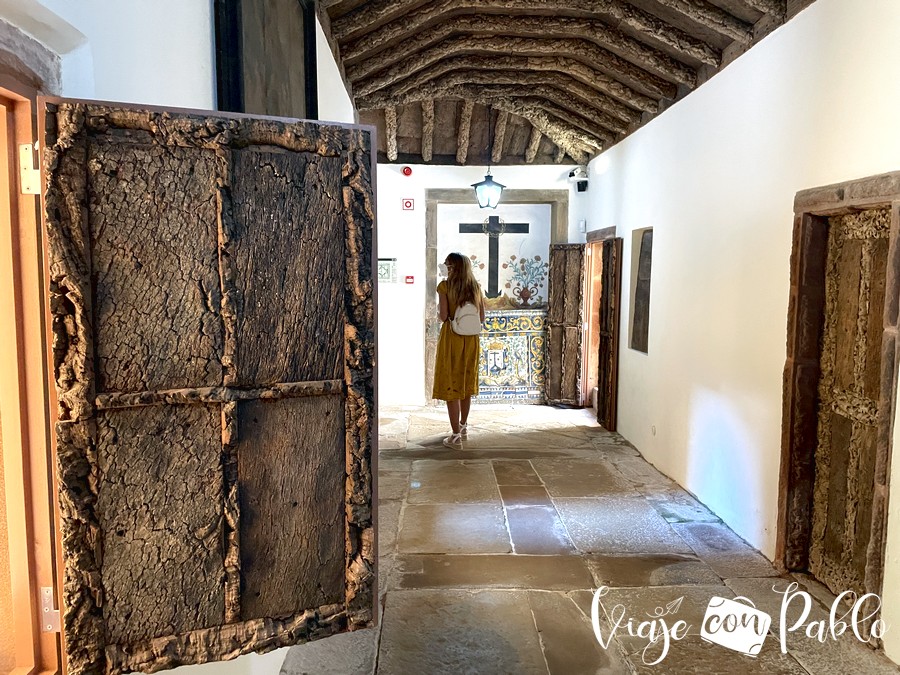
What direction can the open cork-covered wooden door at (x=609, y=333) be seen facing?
to the viewer's left

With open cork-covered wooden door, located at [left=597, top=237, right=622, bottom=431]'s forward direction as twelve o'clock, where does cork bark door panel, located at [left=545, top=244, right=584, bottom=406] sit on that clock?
The cork bark door panel is roughly at 2 o'clock from the open cork-covered wooden door.

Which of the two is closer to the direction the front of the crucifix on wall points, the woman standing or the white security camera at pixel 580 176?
the woman standing

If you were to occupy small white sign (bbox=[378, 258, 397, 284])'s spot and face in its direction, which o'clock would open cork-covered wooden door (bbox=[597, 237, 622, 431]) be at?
The open cork-covered wooden door is roughly at 10 o'clock from the small white sign.

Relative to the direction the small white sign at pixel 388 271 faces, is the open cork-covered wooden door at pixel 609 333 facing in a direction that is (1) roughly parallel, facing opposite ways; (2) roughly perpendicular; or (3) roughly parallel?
roughly perpendicular

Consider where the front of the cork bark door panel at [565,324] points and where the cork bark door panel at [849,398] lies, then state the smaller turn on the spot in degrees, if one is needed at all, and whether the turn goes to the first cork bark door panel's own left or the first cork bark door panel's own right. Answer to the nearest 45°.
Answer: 0° — it already faces it

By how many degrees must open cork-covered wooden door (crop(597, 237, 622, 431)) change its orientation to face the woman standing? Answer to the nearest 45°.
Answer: approximately 45° to its left
